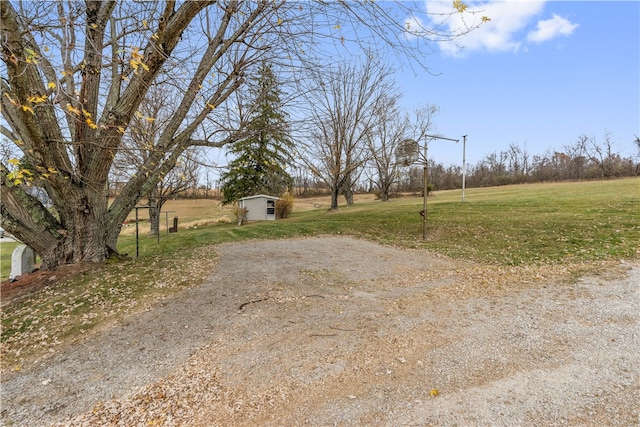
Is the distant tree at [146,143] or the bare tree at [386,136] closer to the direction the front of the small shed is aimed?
the distant tree

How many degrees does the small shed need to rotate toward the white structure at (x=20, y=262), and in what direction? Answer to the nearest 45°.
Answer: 0° — it already faces it

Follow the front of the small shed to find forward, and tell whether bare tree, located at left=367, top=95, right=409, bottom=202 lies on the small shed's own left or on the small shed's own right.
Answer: on the small shed's own left

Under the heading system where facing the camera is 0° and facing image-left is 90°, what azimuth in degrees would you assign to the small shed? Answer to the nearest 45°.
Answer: approximately 0°

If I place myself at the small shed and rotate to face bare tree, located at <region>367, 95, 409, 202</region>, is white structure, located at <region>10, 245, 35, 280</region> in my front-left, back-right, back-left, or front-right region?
back-right
